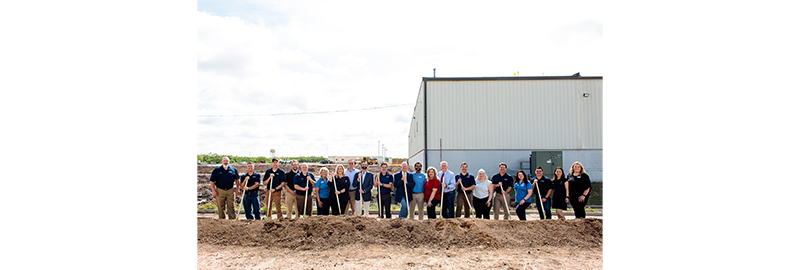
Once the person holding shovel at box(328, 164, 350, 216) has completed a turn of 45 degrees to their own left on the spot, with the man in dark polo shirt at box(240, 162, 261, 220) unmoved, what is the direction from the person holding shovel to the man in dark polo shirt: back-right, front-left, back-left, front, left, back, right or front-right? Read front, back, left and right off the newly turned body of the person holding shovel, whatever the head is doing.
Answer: back-right

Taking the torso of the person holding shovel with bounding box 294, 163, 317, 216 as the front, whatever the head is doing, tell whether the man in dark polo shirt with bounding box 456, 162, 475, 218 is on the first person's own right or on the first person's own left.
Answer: on the first person's own left

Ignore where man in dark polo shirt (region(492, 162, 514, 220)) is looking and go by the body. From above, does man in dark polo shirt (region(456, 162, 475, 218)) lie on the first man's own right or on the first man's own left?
on the first man's own right

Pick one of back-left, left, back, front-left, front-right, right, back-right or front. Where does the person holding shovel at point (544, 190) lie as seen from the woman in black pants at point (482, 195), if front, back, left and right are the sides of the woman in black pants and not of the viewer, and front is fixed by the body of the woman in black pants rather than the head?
left

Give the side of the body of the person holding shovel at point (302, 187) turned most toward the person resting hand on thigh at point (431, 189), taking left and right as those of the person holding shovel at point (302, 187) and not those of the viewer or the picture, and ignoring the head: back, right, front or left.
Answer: left

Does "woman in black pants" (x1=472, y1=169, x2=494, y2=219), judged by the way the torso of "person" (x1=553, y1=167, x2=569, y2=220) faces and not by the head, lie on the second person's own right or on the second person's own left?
on the second person's own right

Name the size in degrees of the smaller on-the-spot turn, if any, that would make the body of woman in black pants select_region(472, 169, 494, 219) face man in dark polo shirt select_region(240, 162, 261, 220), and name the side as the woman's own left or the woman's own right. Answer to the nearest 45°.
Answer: approximately 90° to the woman's own right

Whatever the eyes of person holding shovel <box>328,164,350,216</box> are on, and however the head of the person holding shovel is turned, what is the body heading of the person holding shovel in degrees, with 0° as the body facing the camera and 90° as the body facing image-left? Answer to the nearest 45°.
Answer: approximately 0°

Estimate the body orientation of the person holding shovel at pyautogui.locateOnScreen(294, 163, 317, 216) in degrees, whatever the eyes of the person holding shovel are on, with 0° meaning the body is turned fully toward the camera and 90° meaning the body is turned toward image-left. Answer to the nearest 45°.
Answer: approximately 0°
